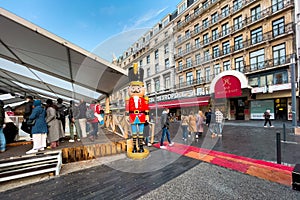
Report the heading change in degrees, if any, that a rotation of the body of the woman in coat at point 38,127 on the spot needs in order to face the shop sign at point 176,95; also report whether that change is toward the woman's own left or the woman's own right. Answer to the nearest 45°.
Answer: approximately 135° to the woman's own right

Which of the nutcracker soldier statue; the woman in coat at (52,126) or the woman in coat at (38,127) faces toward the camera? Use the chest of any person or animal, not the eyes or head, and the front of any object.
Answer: the nutcracker soldier statue

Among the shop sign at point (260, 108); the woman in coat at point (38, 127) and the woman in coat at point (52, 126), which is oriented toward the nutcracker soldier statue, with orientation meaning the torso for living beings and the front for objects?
the shop sign

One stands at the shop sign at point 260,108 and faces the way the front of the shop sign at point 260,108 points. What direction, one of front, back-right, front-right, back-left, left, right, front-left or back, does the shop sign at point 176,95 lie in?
right

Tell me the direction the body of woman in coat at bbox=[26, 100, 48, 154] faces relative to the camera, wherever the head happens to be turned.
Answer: to the viewer's left

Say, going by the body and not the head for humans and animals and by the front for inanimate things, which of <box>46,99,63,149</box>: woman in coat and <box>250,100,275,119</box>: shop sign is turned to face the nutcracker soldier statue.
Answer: the shop sign

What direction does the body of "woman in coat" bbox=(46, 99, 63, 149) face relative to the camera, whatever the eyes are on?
to the viewer's left

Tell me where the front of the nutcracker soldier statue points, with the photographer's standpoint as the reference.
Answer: facing the viewer

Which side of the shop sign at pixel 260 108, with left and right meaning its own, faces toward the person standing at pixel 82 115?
front

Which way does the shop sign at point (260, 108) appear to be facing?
toward the camera
